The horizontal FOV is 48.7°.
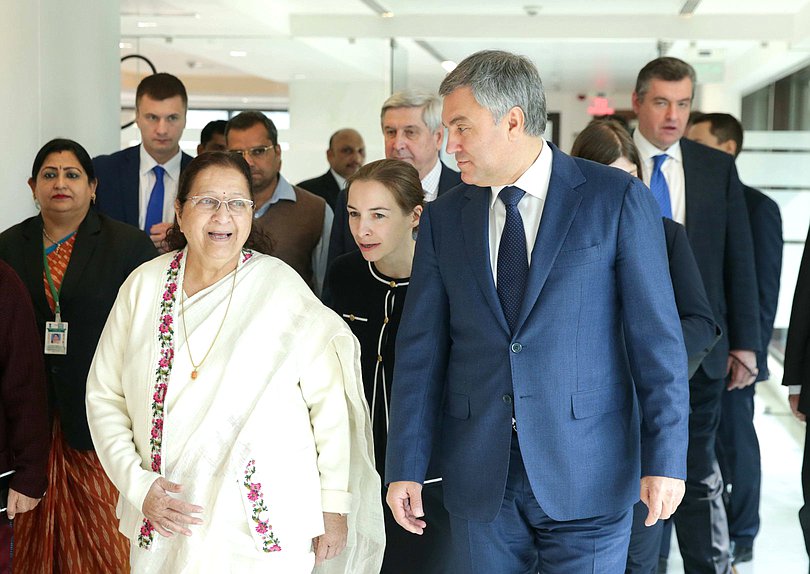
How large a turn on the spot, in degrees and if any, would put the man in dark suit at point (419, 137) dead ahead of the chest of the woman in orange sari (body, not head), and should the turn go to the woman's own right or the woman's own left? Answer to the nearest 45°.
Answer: approximately 90° to the woman's own left

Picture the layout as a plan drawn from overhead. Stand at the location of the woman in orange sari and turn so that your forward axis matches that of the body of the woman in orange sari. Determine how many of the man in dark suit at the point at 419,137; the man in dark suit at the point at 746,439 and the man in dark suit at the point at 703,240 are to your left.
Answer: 3

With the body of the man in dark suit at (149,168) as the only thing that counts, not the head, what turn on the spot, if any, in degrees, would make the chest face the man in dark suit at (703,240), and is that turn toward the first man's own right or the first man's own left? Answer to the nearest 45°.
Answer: approximately 45° to the first man's own left

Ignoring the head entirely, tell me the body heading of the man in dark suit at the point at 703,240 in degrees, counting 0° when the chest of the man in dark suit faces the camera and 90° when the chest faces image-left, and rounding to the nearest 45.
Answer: approximately 0°

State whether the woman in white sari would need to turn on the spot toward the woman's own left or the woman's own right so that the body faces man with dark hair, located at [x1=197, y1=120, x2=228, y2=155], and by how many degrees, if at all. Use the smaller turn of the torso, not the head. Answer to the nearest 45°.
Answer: approximately 180°

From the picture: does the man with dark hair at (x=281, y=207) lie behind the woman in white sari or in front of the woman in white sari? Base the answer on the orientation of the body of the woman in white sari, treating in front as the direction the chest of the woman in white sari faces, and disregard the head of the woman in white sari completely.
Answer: behind

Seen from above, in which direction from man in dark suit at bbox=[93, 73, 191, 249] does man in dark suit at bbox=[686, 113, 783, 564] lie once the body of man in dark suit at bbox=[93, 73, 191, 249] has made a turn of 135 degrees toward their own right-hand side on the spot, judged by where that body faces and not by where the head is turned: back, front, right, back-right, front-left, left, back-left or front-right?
back-right

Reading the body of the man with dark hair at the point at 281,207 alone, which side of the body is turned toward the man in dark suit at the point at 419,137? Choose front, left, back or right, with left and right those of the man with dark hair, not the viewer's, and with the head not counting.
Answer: left

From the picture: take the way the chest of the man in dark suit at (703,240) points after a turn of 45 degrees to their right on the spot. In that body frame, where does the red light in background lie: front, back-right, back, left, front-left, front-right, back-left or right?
back-right

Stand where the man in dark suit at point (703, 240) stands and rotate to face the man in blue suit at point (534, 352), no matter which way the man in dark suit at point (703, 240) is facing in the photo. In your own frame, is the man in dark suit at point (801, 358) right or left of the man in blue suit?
left
